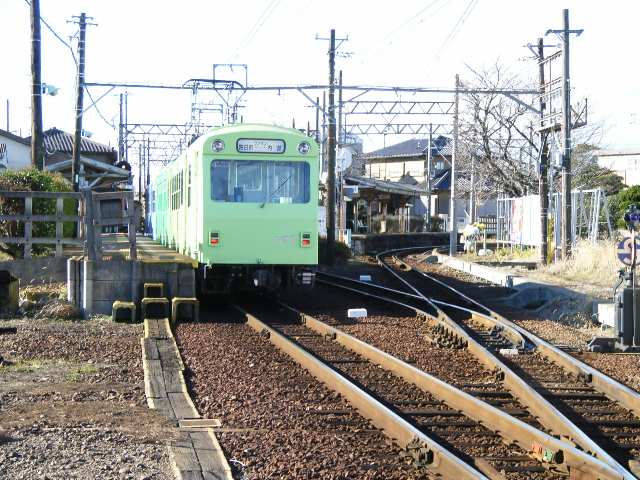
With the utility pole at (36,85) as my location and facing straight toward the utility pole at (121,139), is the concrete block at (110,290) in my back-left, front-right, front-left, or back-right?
back-right

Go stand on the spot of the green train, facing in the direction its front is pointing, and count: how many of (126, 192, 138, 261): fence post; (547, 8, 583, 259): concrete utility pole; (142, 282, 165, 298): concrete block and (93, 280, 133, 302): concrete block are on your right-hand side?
3

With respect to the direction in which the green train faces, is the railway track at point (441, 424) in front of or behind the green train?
in front

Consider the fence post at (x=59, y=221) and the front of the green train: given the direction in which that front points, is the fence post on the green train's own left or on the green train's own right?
on the green train's own right

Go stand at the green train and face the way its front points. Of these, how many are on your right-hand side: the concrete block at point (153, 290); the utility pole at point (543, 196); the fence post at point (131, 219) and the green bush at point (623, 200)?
2

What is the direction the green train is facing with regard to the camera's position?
facing the viewer

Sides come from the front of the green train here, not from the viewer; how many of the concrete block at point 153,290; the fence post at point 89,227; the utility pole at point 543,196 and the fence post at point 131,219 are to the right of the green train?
3

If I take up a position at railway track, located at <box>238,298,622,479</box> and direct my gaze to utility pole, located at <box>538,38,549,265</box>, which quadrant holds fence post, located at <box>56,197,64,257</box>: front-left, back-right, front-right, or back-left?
front-left

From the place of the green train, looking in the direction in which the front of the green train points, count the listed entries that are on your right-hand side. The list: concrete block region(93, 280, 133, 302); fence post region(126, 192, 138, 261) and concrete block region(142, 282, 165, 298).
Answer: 3

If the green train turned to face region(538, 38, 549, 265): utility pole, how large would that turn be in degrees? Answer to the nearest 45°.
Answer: approximately 135° to its left

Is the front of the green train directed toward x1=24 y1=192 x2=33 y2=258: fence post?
no

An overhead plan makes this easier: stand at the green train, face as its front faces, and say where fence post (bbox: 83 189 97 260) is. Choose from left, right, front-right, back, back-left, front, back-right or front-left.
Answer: right

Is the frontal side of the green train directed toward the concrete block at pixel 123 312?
no

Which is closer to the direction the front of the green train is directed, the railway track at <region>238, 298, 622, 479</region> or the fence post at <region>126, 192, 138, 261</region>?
the railway track
